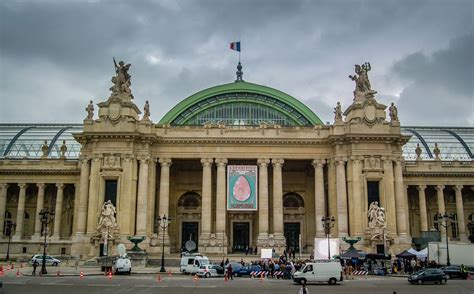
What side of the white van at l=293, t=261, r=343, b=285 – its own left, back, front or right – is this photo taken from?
left

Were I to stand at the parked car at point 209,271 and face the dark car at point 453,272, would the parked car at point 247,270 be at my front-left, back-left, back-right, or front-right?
front-left

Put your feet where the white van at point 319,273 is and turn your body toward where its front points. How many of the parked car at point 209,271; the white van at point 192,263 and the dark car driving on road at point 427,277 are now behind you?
1

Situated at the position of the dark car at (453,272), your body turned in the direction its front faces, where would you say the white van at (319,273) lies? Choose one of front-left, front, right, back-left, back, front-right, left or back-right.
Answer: front-left

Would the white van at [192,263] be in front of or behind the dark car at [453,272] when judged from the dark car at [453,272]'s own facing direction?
in front

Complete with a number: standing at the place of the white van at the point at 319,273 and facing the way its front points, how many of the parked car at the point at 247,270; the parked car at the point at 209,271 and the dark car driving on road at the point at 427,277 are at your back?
1

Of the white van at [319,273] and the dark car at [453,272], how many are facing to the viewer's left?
2

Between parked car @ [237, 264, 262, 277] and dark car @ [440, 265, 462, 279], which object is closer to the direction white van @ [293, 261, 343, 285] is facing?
the parked car

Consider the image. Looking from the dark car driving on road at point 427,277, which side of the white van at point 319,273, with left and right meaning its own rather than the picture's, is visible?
back

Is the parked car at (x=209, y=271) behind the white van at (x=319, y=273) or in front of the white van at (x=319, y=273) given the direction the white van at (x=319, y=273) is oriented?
in front

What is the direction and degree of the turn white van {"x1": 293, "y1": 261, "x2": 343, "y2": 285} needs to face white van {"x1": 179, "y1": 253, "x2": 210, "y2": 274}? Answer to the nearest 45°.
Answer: approximately 45° to its right

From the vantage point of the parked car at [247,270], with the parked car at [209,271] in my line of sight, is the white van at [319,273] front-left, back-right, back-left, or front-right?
back-left

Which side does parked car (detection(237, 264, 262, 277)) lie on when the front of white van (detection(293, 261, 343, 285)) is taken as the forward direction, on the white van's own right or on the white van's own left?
on the white van's own right

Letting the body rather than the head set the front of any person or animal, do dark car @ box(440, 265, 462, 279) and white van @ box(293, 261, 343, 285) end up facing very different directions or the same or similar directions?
same or similar directions

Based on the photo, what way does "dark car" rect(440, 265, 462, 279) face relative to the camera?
to the viewer's left

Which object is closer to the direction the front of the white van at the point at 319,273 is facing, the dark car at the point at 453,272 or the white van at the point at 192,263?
the white van
